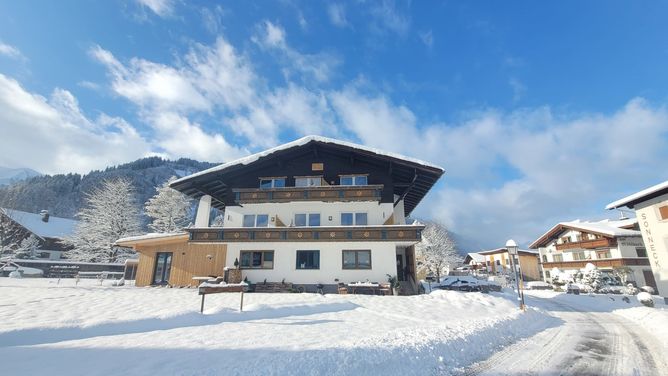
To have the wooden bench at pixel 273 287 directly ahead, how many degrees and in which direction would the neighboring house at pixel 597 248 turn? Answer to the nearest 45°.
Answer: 0° — it already faces it

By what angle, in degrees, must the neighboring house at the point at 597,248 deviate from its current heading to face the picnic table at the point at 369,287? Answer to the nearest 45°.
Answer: approximately 45° to its left

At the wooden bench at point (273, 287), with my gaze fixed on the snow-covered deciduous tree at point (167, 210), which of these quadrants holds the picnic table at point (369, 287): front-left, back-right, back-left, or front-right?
back-right

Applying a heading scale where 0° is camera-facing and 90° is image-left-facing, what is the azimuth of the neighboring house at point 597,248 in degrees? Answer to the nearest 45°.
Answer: approximately 45°

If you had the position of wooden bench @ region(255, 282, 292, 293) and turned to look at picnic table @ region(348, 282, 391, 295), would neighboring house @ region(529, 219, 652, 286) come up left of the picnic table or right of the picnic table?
left

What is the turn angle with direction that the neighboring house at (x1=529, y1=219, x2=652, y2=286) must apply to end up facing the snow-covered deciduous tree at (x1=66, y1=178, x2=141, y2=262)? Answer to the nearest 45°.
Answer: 0° — it already faces it

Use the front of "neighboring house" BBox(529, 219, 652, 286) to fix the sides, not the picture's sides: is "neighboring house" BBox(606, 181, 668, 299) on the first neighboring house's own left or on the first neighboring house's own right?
on the first neighboring house's own left
